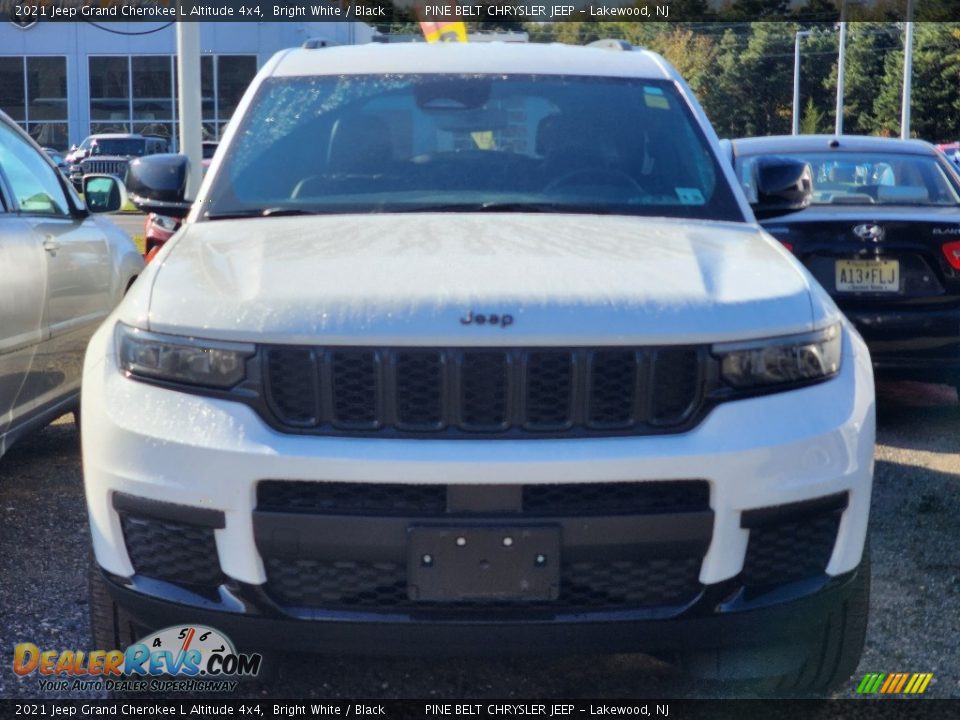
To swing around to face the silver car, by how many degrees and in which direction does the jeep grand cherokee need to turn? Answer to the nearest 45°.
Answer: approximately 135° to its right

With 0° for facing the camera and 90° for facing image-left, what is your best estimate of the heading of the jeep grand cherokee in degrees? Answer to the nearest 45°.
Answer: approximately 0°

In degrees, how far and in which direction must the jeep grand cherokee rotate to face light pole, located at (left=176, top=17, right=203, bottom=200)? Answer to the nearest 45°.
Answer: approximately 180°
